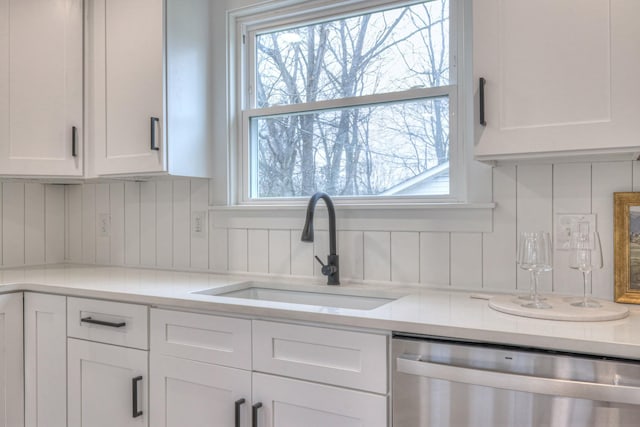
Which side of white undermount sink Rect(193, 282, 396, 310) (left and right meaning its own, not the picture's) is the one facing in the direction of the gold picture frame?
left

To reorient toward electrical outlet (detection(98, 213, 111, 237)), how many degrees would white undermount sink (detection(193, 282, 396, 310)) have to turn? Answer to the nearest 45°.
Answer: approximately 90° to its right

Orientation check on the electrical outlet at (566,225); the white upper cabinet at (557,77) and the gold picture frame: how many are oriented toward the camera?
3

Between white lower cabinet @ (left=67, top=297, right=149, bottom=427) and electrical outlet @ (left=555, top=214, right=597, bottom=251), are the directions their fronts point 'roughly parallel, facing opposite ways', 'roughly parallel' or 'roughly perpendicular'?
roughly parallel

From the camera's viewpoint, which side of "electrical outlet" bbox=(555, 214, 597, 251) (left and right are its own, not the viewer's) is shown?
front

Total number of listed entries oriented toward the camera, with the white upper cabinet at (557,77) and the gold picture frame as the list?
2

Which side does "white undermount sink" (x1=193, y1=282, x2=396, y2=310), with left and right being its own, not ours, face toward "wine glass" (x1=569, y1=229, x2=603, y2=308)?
left

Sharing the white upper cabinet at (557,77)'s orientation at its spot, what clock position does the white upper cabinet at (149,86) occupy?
the white upper cabinet at (149,86) is roughly at 3 o'clock from the white upper cabinet at (557,77).

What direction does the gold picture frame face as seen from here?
toward the camera

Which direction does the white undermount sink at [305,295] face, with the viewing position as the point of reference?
facing the viewer and to the left of the viewer

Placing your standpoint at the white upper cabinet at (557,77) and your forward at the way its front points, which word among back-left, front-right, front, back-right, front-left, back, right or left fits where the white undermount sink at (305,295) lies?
right

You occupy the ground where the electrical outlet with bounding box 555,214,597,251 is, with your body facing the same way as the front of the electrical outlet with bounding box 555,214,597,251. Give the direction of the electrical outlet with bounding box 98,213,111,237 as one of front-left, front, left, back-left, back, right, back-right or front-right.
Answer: right
